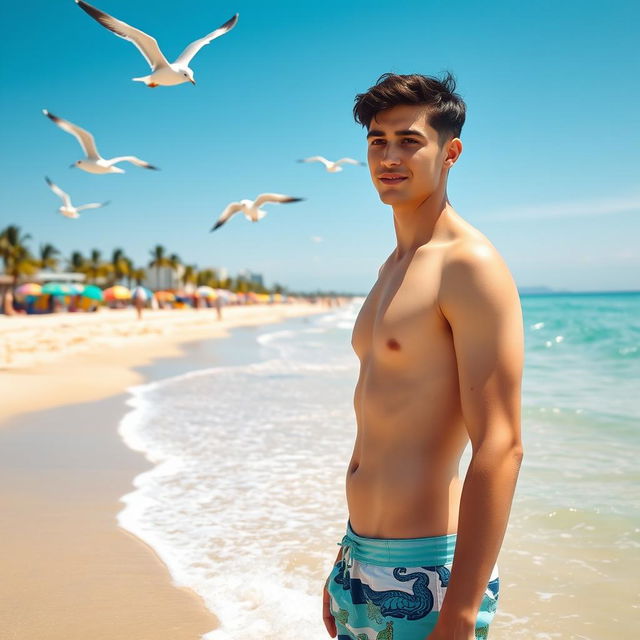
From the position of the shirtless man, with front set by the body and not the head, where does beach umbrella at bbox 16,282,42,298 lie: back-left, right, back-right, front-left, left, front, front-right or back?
right

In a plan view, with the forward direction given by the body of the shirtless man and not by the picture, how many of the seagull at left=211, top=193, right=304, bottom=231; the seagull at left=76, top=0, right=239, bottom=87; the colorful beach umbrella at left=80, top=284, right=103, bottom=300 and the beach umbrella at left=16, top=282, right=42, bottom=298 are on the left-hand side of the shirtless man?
0

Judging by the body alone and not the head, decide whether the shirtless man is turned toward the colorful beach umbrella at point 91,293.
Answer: no

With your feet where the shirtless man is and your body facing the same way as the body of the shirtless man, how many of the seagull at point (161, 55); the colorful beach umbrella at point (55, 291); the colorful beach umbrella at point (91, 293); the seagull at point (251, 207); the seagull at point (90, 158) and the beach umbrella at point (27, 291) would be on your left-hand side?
0

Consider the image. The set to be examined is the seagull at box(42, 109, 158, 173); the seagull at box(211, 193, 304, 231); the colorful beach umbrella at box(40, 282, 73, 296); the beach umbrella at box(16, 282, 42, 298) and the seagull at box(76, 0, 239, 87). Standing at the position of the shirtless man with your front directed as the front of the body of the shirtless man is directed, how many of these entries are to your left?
0

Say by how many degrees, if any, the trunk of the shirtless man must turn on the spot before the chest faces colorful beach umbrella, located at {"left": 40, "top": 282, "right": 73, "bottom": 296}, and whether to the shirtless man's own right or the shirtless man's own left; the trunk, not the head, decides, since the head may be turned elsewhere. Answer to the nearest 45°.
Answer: approximately 90° to the shirtless man's own right

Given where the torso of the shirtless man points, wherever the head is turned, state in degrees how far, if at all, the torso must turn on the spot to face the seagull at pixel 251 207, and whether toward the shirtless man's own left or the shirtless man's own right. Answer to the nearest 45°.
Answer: approximately 135° to the shirtless man's own right

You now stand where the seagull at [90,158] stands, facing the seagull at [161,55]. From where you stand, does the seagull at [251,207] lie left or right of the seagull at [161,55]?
left

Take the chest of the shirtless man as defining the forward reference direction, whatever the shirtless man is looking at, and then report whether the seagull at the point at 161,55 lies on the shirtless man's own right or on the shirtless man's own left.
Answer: on the shirtless man's own right

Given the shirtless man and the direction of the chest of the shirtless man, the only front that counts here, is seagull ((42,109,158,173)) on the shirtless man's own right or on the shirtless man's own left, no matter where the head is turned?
on the shirtless man's own right
